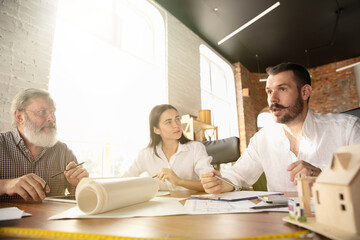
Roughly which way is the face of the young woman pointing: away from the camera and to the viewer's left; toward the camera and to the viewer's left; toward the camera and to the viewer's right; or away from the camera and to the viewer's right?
toward the camera and to the viewer's right

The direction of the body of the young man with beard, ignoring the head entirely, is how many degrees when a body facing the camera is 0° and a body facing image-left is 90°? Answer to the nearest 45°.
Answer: approximately 45°

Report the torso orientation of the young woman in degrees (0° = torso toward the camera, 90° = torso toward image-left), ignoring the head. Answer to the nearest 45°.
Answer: approximately 0°

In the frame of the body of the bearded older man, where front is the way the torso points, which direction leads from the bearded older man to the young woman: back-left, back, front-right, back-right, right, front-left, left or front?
front-left

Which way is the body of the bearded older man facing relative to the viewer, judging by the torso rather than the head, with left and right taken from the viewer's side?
facing the viewer and to the right of the viewer

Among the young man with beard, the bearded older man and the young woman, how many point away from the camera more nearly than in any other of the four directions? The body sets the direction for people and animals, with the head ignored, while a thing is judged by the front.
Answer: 0

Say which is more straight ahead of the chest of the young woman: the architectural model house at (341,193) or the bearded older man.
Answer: the architectural model house

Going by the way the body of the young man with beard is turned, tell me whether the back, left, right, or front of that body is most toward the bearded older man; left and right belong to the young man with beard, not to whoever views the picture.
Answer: front

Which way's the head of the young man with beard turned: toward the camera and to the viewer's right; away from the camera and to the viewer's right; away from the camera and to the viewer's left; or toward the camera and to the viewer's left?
toward the camera and to the viewer's left

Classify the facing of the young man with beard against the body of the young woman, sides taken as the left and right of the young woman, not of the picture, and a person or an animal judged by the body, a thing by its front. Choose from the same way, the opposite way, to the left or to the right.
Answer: to the right

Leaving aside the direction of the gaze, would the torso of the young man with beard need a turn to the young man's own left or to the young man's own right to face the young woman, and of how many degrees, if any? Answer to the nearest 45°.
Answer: approximately 45° to the young man's own right

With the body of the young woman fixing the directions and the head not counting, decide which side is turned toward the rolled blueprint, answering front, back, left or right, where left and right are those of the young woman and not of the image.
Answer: front

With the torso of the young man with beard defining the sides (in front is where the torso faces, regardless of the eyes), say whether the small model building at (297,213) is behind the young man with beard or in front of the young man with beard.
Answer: in front

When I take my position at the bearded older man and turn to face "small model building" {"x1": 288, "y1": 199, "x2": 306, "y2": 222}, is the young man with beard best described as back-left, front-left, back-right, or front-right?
front-left

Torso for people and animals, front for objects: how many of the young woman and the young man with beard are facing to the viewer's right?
0
